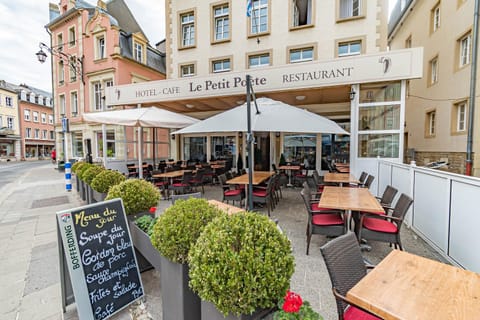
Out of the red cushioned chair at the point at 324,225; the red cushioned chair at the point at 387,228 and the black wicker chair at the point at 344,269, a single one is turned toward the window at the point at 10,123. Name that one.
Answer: the red cushioned chair at the point at 387,228

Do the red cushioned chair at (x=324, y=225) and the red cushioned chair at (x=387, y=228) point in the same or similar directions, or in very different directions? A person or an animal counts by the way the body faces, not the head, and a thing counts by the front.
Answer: very different directions

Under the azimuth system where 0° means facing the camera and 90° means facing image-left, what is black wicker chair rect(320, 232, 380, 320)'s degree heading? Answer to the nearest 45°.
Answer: approximately 315°

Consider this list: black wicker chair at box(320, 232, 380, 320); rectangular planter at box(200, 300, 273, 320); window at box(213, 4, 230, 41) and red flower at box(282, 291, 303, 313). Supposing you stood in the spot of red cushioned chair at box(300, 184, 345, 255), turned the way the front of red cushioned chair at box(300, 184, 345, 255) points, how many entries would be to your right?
3

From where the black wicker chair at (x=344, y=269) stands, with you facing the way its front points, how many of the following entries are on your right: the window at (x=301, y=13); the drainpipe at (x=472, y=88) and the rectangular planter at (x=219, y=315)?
1

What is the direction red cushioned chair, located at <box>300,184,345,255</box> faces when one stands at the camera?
facing to the right of the viewer

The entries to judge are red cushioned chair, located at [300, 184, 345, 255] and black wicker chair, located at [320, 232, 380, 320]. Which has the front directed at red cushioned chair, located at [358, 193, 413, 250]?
red cushioned chair, located at [300, 184, 345, 255]

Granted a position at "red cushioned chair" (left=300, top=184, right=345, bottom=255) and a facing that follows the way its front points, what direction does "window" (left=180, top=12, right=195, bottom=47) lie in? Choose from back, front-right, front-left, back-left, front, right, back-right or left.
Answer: back-left

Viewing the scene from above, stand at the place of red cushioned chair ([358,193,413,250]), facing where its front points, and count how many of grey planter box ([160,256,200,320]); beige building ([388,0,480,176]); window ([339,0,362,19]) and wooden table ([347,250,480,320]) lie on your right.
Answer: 2

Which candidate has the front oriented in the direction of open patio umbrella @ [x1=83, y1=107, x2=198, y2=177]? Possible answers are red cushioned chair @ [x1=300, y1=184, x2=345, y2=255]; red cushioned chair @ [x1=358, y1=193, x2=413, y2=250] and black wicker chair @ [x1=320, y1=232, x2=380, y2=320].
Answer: red cushioned chair @ [x1=358, y1=193, x2=413, y2=250]

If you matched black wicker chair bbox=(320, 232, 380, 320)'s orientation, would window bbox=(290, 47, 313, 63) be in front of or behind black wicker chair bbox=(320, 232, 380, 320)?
behind

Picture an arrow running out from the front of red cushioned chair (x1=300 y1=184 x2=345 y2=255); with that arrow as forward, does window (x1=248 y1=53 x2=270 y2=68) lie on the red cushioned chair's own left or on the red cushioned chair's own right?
on the red cushioned chair's own left

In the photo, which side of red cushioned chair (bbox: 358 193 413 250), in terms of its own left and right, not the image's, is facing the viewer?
left
